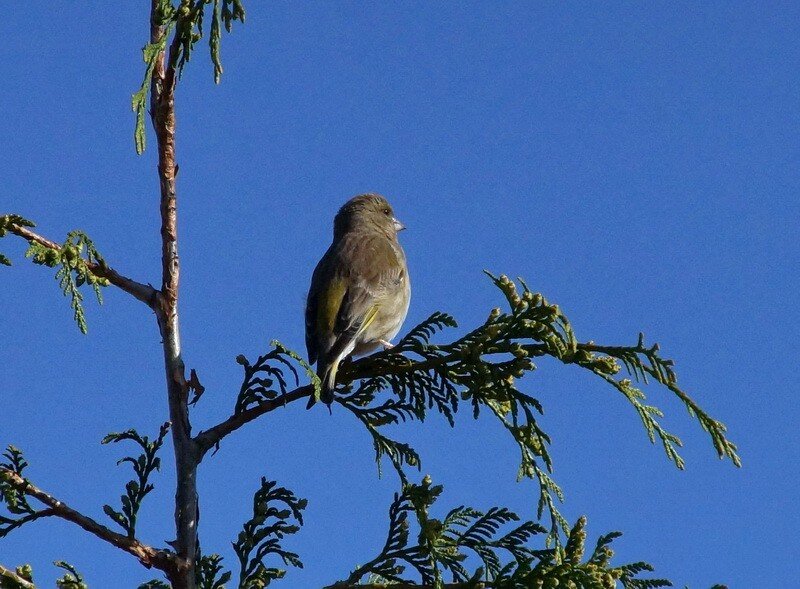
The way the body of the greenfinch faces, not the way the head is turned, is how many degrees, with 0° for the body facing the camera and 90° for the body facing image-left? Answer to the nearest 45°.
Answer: approximately 225°

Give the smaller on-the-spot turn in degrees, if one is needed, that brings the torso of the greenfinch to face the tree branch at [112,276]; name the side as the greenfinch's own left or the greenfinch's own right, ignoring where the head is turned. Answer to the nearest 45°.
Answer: approximately 180°
